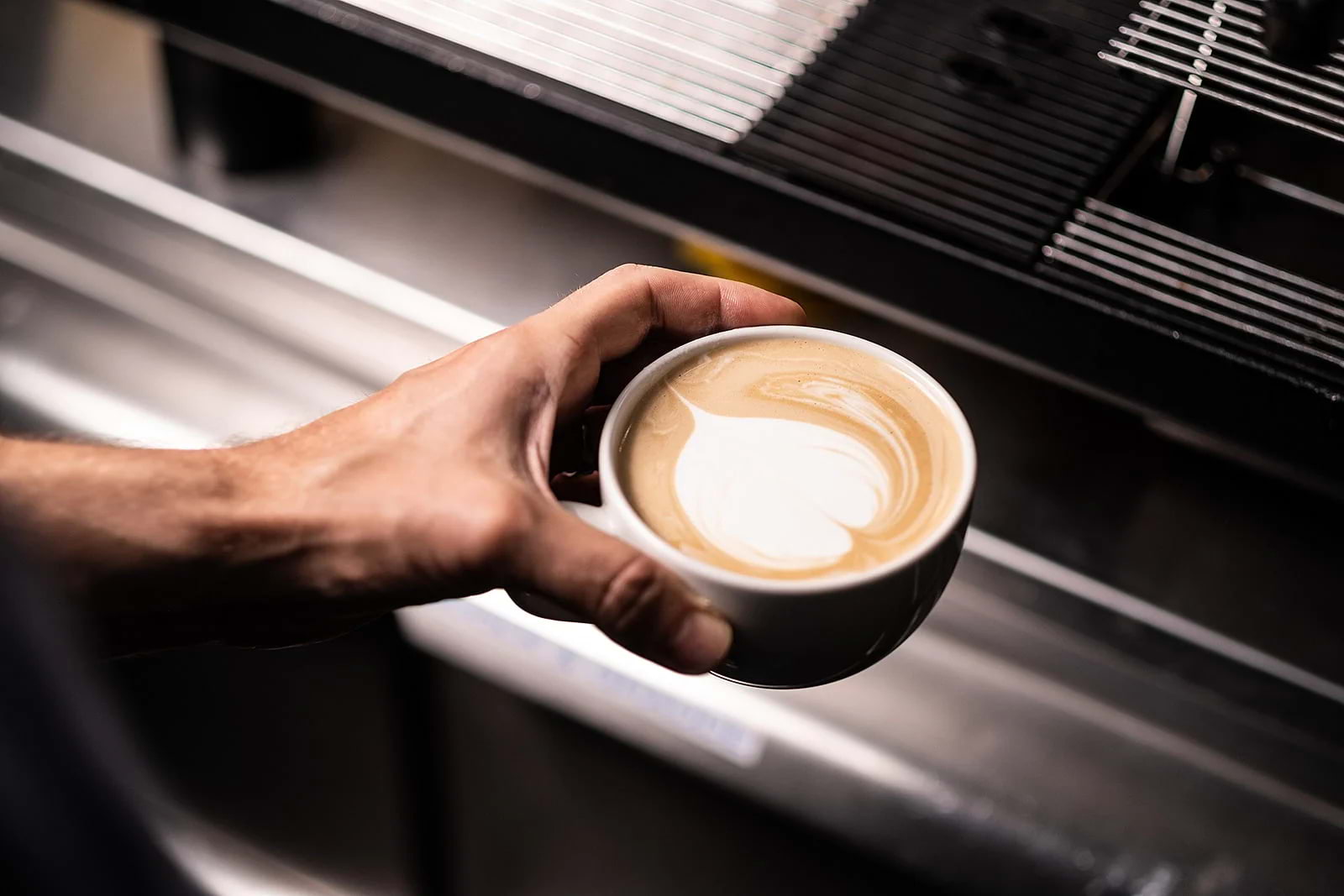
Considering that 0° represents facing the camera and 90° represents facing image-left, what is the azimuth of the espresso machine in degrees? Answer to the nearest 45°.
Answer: approximately 45°
